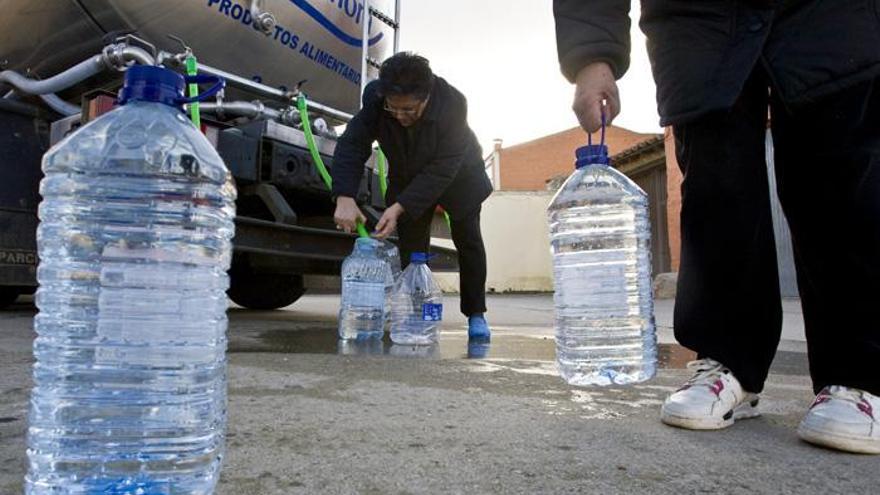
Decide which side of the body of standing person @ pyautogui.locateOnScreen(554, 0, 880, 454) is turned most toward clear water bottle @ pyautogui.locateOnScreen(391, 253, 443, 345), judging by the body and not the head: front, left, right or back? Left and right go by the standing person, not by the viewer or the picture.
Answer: right

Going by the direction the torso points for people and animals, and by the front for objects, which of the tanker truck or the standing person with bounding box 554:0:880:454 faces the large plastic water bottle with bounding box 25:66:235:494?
the standing person

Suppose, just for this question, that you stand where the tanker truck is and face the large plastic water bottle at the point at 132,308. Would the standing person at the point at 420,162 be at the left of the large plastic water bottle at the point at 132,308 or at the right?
left

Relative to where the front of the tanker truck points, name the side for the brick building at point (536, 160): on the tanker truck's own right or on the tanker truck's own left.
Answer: on the tanker truck's own right

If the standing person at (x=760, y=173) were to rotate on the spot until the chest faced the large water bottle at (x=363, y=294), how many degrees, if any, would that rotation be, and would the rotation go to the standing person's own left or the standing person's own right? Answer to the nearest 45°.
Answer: approximately 90° to the standing person's own right

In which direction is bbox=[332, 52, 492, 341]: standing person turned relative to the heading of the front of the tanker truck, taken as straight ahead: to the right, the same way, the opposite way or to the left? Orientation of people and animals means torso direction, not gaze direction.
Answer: to the left

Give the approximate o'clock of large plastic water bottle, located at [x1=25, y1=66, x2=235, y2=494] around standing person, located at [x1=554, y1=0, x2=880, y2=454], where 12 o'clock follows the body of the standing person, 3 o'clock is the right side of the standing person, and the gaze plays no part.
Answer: The large plastic water bottle is roughly at 12 o'clock from the standing person.

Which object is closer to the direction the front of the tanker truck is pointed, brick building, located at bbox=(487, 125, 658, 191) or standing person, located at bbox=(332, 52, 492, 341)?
the brick building

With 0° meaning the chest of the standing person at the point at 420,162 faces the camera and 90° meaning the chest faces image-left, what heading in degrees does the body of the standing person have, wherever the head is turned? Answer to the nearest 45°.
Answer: approximately 45°
